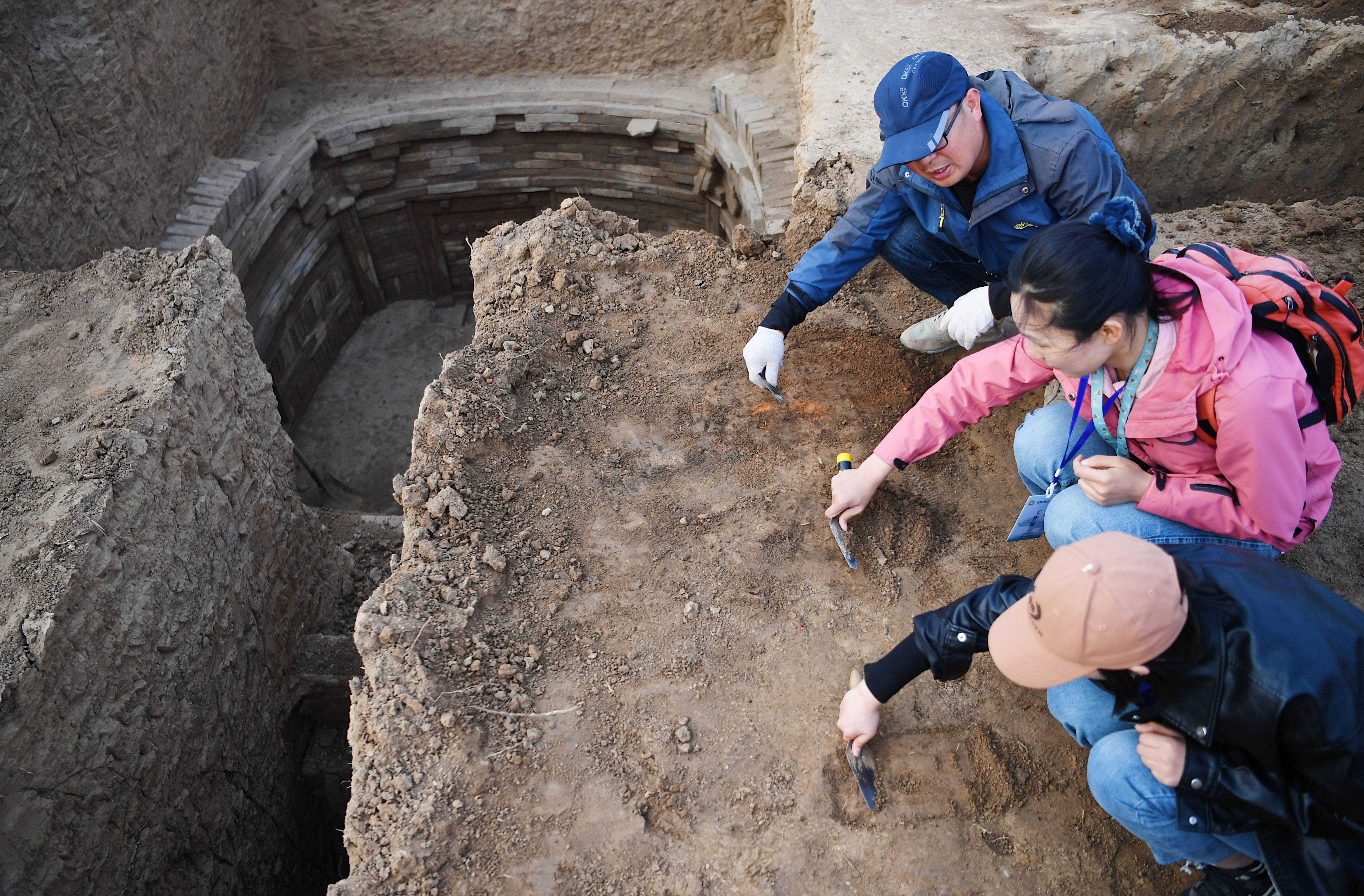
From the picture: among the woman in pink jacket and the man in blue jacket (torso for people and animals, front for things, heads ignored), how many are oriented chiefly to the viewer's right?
0

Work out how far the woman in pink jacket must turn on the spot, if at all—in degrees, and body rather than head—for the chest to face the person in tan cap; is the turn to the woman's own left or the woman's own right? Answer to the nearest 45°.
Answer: approximately 45° to the woman's own left

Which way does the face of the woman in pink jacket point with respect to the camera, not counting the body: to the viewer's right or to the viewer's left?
to the viewer's left

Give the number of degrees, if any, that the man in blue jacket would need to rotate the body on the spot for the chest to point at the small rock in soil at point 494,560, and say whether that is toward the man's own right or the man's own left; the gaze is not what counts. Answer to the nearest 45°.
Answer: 0° — they already face it

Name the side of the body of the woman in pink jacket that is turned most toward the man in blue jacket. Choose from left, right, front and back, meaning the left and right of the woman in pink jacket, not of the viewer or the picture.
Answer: right

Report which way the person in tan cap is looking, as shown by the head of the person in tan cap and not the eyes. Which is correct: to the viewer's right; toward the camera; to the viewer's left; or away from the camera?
to the viewer's left
